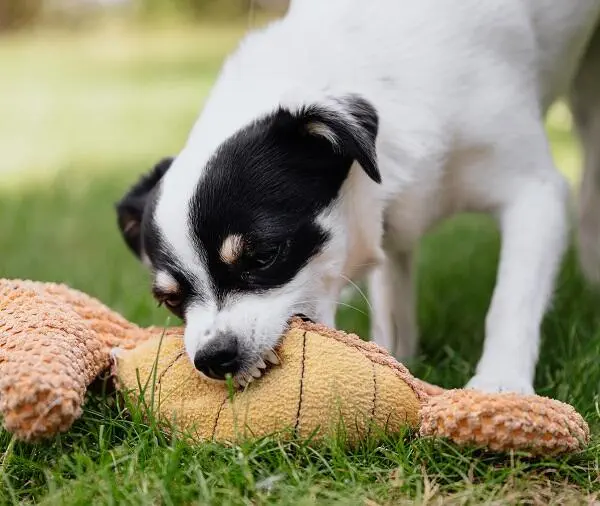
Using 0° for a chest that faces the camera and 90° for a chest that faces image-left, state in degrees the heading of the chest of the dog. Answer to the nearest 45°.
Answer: approximately 45°
